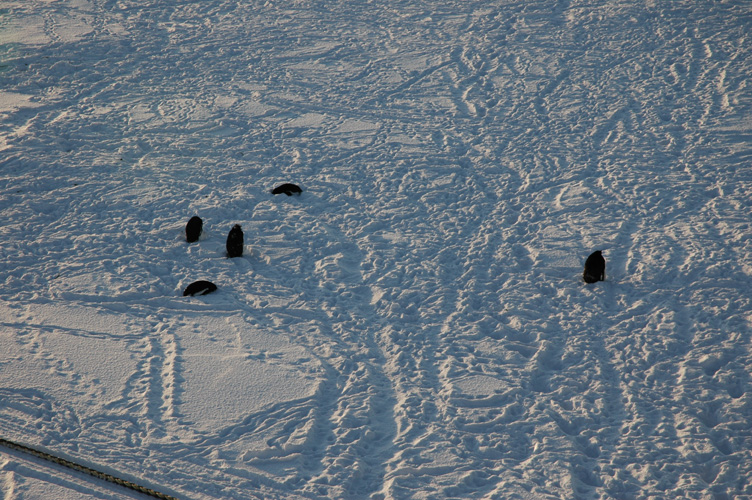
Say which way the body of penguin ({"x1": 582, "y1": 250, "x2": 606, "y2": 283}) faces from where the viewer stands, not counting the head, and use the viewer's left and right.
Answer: facing away from the viewer and to the right of the viewer

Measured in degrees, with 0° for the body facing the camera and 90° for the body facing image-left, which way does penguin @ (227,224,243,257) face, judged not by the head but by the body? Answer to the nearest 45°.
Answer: approximately 180°

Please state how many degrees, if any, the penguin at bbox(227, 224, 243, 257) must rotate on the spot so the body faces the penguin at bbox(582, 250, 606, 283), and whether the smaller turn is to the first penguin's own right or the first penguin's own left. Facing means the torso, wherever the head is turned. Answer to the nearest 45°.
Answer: approximately 90° to the first penguin's own right

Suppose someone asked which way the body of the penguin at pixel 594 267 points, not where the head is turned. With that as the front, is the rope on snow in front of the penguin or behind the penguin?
behind

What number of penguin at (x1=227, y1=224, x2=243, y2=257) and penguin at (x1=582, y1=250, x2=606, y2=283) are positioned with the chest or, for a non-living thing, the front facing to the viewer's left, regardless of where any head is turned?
0

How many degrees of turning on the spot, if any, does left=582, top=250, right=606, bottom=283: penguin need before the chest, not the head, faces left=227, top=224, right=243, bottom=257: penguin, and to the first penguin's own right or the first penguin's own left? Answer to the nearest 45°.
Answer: approximately 135° to the first penguin's own left
